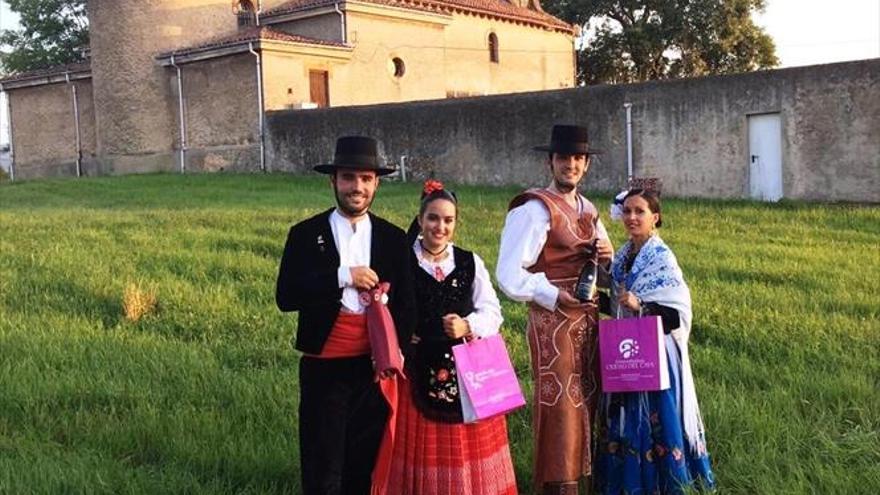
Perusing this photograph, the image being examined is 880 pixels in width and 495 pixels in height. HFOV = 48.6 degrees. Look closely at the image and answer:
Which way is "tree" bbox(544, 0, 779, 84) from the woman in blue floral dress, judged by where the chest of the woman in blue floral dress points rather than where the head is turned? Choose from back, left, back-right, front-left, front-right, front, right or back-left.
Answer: back-right

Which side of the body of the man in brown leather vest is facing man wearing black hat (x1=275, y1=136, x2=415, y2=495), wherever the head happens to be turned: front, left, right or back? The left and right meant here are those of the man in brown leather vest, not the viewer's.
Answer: right

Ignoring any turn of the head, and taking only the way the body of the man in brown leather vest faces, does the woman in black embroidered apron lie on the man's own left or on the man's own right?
on the man's own right

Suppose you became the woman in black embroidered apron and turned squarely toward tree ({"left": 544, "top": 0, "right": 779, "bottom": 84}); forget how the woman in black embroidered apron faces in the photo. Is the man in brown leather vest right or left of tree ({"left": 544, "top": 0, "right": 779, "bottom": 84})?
right

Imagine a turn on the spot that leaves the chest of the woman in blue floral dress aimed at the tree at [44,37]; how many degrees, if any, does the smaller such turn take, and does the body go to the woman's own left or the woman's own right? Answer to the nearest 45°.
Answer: approximately 90° to the woman's own right

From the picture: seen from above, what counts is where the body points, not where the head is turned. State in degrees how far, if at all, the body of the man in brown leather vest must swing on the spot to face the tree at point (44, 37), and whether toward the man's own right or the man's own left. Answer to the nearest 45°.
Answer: approximately 180°

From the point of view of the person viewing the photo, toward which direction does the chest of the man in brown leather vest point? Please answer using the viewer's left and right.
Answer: facing the viewer and to the right of the viewer

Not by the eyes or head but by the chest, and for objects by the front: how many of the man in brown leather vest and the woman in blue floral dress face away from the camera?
0

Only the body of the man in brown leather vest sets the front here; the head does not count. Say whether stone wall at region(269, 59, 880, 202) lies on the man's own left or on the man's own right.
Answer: on the man's own left

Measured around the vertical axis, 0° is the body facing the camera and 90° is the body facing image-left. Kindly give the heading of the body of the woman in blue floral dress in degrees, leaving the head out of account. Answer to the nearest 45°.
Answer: approximately 45°
